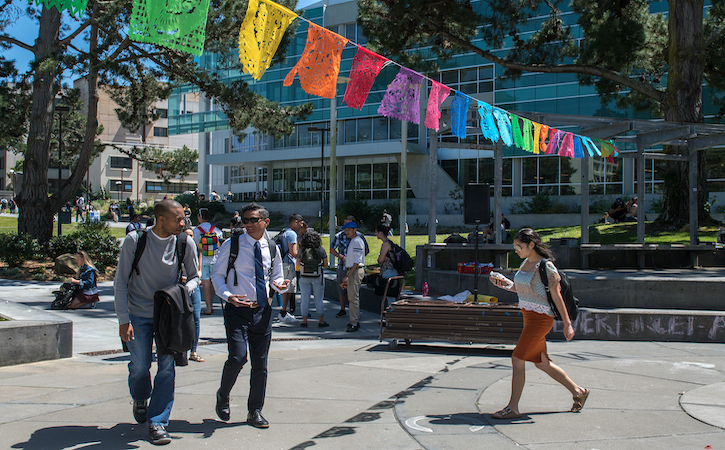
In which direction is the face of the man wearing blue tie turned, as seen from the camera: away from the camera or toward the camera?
toward the camera

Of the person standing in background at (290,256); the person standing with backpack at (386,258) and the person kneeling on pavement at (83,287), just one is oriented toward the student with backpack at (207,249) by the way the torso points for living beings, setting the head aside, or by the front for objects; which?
the person standing with backpack at (386,258)

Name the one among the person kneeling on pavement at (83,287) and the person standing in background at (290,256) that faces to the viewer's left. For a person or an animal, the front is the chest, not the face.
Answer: the person kneeling on pavement

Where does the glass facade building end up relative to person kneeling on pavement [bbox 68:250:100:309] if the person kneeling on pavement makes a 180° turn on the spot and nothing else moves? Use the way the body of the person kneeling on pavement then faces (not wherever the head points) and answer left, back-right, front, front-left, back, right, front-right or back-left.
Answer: front-left

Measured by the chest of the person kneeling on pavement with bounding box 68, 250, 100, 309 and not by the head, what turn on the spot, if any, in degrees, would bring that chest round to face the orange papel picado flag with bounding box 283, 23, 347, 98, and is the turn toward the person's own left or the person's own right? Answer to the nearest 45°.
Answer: approximately 135° to the person's own left

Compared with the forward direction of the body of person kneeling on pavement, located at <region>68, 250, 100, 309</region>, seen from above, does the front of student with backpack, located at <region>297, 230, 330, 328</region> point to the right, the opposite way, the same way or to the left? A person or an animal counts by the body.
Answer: to the right

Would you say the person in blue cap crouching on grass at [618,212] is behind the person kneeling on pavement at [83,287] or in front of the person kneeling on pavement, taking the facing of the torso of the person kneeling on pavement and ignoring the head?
behind

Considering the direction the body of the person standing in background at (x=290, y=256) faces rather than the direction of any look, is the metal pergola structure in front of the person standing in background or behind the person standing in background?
in front

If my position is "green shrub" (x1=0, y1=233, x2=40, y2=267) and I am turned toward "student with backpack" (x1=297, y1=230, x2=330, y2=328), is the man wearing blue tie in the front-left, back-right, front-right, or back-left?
front-right

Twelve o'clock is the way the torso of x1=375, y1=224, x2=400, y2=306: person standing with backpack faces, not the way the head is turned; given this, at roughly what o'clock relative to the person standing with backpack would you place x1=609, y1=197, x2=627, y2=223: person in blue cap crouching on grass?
The person in blue cap crouching on grass is roughly at 4 o'clock from the person standing with backpack.

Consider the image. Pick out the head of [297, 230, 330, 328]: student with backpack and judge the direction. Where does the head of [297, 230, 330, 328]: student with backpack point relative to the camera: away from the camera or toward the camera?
away from the camera

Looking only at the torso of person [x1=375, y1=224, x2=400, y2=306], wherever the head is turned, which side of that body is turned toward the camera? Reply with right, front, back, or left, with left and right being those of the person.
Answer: left

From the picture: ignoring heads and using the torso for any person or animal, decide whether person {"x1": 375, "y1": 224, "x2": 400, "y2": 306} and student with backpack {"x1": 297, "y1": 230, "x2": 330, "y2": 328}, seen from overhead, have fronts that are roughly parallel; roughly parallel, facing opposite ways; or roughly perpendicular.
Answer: roughly perpendicular

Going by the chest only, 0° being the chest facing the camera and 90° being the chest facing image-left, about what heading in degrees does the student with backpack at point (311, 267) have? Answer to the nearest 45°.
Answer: approximately 180°

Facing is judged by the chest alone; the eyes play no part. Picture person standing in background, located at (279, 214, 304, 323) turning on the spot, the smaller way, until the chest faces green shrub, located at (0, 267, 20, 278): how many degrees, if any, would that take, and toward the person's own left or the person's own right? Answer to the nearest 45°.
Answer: approximately 135° to the person's own left
